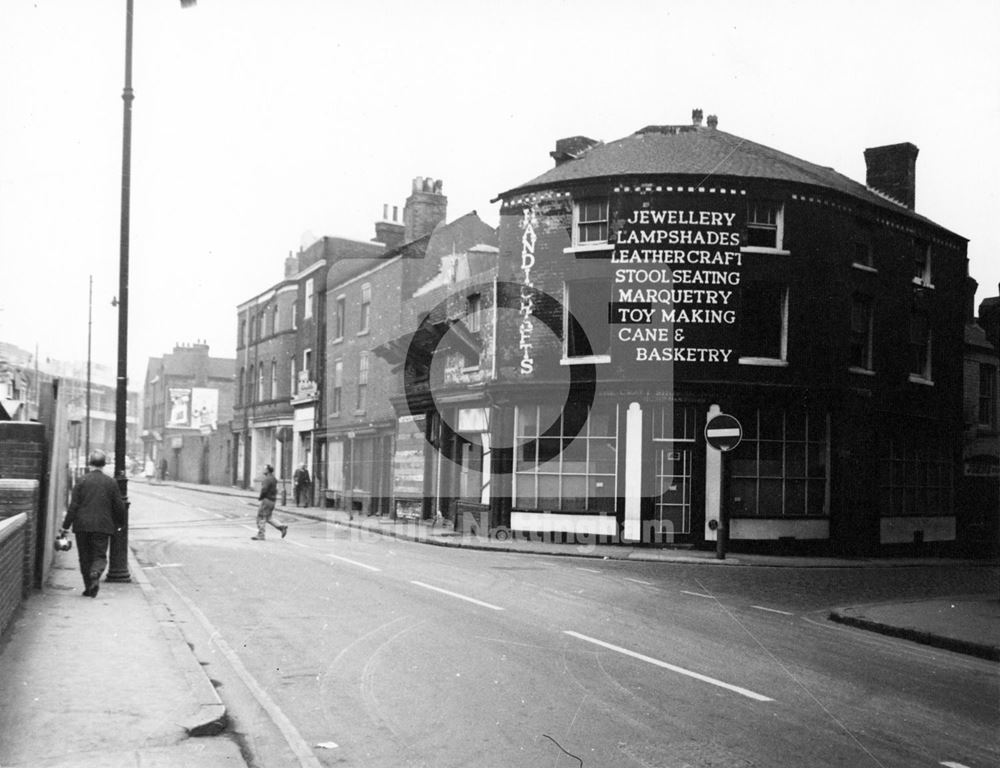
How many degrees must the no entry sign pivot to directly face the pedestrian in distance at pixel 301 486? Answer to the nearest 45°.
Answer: approximately 135° to its right

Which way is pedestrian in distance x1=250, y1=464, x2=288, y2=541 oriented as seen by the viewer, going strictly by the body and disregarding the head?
to the viewer's left

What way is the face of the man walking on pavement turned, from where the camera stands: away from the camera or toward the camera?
away from the camera

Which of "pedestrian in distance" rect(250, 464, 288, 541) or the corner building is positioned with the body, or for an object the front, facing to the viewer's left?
the pedestrian in distance

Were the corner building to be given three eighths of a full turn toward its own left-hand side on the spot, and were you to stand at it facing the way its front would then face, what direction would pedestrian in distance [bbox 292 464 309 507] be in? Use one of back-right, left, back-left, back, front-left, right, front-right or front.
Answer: left

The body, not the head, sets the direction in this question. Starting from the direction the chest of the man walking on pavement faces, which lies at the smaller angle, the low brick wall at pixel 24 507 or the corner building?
the corner building

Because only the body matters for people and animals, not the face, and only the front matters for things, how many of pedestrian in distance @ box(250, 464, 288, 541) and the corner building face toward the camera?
1

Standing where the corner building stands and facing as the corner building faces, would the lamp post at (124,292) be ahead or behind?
ahead

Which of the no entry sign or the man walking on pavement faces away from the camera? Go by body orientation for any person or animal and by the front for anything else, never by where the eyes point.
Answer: the man walking on pavement

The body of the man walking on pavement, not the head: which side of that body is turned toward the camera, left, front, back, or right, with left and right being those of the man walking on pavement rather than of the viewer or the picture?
back

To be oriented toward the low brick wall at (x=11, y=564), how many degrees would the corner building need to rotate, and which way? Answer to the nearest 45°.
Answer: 0° — it already faces it

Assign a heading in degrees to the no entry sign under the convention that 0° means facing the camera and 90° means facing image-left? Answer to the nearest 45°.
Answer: approximately 0°

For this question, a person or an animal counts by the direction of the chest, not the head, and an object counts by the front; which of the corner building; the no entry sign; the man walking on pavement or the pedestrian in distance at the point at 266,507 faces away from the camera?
the man walking on pavement
